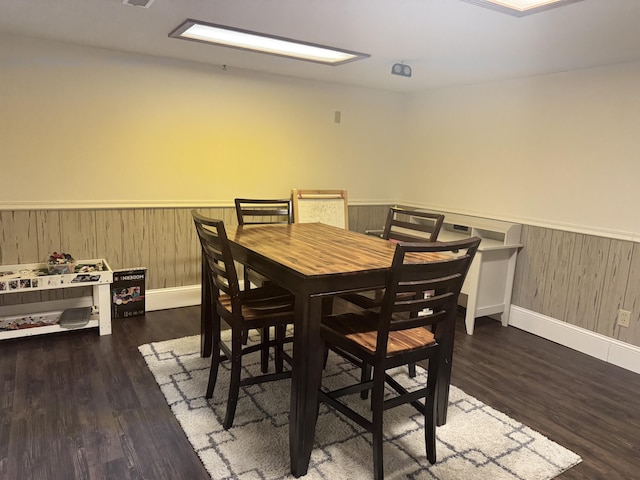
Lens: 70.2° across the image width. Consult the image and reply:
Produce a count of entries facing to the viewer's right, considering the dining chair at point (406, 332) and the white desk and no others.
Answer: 0

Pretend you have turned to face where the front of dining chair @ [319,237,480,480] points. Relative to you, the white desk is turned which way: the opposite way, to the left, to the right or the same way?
to the left

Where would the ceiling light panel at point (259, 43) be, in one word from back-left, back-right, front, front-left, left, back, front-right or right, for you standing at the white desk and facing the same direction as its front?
front

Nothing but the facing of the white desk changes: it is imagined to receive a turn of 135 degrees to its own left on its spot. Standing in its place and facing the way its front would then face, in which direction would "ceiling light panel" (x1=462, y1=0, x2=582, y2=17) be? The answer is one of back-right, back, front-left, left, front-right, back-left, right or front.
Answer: right

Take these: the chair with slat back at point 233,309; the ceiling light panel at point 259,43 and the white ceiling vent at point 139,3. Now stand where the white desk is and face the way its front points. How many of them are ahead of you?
3

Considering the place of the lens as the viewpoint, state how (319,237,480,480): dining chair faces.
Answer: facing away from the viewer and to the left of the viewer

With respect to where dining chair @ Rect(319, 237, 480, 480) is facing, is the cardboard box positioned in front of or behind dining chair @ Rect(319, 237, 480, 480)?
in front

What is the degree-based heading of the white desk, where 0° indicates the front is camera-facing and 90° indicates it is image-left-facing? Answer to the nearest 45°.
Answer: approximately 45°

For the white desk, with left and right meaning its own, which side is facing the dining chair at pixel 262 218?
front
